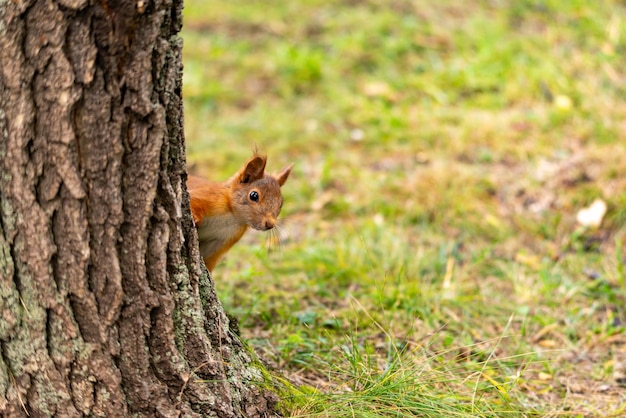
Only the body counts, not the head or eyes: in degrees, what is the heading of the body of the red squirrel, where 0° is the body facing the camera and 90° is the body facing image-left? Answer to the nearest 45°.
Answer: approximately 315°

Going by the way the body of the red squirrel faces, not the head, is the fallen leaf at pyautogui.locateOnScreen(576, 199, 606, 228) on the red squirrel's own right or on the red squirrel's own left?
on the red squirrel's own left
